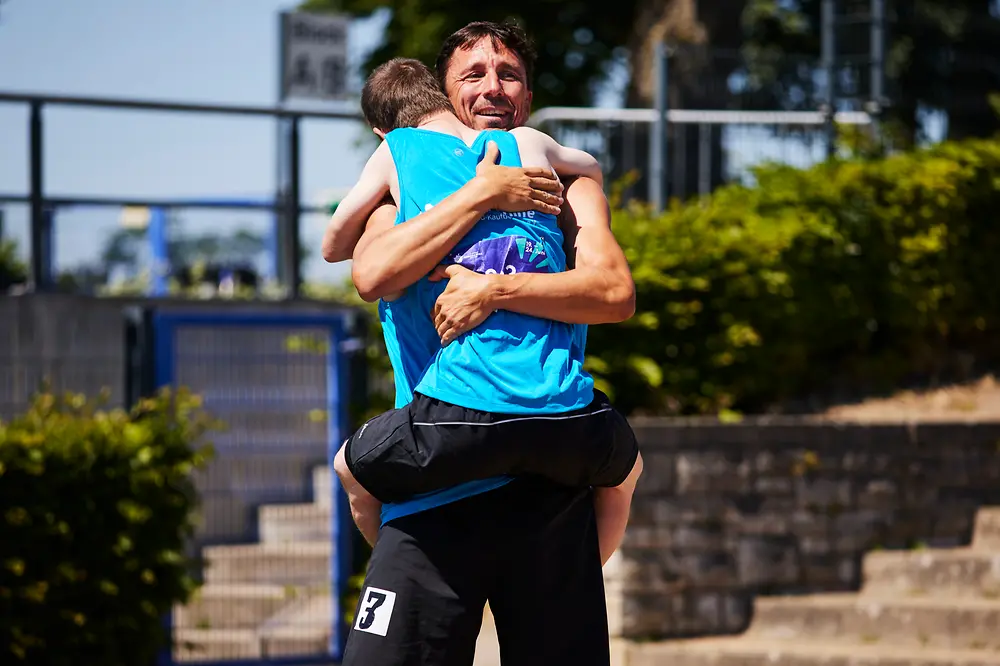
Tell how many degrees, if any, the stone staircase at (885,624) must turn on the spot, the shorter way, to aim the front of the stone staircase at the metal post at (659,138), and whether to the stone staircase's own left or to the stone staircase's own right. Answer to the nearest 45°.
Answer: approximately 90° to the stone staircase's own right

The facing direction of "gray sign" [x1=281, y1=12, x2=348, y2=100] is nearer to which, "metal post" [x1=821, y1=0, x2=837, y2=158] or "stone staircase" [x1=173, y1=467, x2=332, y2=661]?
the stone staircase

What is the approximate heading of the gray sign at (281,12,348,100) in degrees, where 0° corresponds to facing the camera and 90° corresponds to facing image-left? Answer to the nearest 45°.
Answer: approximately 0°

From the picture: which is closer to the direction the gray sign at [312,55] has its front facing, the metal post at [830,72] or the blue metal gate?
the blue metal gate

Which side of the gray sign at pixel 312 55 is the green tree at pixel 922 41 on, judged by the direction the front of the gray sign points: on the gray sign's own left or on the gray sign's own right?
on the gray sign's own left

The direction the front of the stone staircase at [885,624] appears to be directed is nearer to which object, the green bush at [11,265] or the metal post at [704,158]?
the green bush

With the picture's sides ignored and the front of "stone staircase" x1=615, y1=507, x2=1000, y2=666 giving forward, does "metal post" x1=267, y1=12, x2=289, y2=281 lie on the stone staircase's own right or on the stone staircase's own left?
on the stone staircase's own right

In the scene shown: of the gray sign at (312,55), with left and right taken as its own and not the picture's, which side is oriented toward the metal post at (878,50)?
left

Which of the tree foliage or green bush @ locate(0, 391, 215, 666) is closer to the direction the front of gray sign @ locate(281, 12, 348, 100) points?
the green bush

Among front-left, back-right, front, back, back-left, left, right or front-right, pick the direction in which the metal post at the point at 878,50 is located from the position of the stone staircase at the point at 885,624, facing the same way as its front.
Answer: back-right

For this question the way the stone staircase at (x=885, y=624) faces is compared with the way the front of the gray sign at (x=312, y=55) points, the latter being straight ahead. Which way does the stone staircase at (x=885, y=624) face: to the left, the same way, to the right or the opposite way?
to the right
